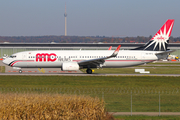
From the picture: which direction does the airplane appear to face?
to the viewer's left
